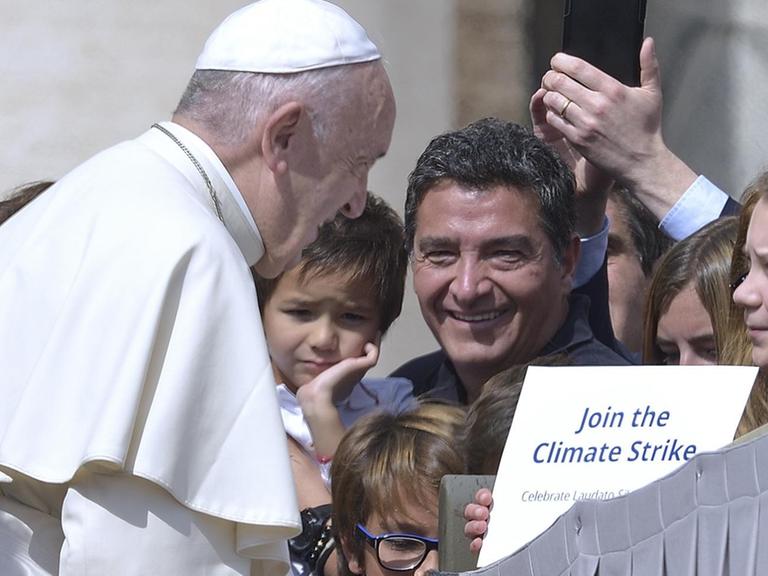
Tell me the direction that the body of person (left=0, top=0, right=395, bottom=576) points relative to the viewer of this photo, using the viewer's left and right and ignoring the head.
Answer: facing to the right of the viewer

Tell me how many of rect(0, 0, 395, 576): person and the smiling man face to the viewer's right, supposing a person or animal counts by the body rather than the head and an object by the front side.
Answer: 1

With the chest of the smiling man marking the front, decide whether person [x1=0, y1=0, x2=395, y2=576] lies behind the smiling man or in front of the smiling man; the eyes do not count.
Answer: in front

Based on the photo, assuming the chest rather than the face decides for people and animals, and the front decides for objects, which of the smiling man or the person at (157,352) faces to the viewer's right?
the person

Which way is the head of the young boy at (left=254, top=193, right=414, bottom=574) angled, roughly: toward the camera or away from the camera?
toward the camera

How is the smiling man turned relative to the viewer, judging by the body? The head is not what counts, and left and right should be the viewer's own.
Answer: facing the viewer and to the left of the viewer

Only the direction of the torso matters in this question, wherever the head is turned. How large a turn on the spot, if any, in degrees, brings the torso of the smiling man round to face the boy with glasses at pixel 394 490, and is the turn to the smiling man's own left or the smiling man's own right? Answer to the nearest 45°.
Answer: approximately 45° to the smiling man's own left
